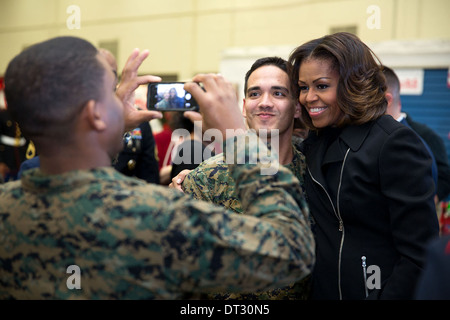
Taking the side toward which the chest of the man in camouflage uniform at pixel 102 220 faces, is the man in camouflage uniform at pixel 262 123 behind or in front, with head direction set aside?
in front

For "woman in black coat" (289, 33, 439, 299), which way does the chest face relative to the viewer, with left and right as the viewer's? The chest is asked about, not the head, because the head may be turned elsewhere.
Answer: facing the viewer and to the left of the viewer

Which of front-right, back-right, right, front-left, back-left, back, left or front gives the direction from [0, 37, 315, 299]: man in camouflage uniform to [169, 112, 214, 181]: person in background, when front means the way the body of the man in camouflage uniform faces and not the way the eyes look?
front-left

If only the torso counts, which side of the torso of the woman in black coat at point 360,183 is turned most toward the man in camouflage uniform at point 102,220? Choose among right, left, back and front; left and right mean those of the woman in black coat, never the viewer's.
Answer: front

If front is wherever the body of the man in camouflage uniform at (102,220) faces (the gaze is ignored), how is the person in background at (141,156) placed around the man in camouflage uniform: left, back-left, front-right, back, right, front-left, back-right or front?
front-left

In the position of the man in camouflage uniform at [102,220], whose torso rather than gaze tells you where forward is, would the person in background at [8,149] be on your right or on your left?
on your left

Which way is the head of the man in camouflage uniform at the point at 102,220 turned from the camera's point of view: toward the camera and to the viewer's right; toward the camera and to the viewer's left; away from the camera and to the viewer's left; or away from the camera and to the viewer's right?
away from the camera and to the viewer's right

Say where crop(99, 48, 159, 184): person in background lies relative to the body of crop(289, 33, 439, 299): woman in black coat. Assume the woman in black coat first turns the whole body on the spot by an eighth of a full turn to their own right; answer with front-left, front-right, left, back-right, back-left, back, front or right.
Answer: front-right

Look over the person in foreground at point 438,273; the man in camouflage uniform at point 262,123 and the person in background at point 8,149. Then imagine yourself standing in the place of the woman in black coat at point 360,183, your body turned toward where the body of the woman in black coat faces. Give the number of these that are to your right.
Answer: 2

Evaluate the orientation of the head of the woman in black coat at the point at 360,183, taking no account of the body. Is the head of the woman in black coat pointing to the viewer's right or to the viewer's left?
to the viewer's left

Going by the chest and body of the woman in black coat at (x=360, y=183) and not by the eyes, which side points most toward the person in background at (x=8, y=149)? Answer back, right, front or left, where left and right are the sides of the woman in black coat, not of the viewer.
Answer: right

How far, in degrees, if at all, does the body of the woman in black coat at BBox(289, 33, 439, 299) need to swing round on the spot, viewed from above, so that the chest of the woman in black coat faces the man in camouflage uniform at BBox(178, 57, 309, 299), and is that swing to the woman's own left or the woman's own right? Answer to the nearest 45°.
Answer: approximately 90° to the woman's own right

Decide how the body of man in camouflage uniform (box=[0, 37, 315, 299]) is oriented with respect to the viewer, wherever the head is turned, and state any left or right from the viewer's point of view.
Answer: facing away from the viewer and to the right of the viewer
